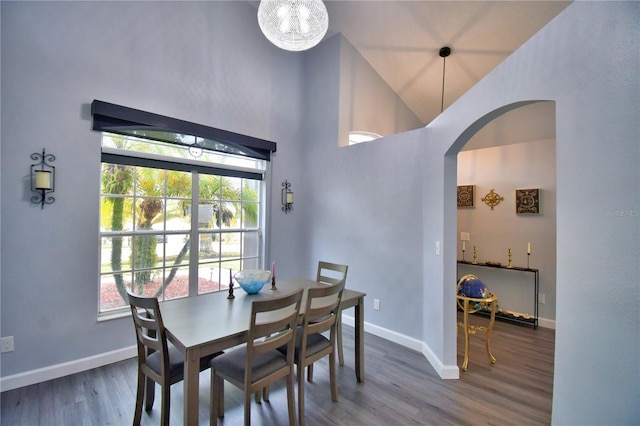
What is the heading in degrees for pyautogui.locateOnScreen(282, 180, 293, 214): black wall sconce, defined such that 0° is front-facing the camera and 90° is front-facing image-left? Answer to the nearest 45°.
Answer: approximately 315°

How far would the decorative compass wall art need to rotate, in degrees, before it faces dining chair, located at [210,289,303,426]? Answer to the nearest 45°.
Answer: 0° — it already faces it

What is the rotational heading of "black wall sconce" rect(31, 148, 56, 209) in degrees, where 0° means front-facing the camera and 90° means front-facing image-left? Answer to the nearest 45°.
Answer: approximately 0°

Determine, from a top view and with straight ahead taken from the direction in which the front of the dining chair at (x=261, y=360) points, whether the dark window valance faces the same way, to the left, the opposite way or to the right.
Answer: the opposite way

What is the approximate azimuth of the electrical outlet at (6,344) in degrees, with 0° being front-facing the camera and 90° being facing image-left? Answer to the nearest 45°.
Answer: approximately 0°

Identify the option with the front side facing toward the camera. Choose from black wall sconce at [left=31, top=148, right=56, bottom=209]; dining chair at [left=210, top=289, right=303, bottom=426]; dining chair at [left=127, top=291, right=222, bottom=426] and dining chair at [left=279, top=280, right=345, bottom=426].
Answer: the black wall sconce

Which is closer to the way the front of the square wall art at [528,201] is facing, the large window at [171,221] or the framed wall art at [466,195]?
the large window
